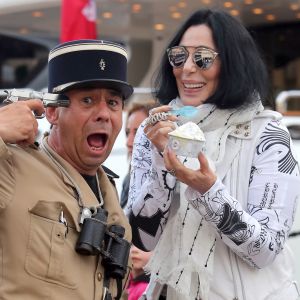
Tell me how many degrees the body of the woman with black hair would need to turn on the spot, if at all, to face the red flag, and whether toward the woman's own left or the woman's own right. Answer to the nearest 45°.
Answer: approximately 135° to the woman's own right

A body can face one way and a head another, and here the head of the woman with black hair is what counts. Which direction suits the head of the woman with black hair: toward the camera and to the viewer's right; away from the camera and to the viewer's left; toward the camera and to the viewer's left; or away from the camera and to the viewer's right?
toward the camera and to the viewer's left

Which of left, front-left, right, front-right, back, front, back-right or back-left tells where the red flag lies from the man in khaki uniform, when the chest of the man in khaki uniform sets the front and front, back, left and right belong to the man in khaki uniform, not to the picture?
back-left

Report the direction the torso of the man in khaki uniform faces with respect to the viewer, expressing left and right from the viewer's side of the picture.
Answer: facing the viewer and to the right of the viewer

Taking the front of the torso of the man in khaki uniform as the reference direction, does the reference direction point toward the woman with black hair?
no

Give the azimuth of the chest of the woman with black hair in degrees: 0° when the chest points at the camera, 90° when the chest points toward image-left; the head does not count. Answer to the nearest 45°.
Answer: approximately 45°

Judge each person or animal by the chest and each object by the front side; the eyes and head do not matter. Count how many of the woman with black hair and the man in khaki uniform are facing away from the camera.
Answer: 0
